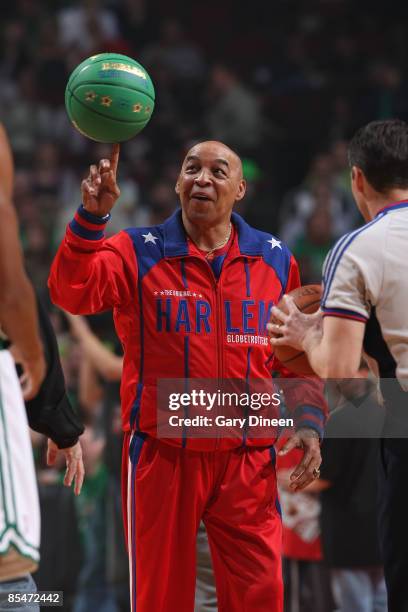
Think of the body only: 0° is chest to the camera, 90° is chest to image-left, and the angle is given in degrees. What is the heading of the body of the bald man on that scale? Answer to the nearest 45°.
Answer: approximately 0°

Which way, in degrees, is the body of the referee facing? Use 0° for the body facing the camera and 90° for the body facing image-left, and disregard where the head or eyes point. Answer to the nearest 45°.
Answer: approximately 135°

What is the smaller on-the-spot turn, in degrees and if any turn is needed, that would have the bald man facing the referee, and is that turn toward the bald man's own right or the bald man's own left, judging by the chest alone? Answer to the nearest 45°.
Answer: approximately 45° to the bald man's own left

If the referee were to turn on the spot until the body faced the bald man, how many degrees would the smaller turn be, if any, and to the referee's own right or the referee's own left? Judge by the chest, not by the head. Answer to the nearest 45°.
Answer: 0° — they already face them

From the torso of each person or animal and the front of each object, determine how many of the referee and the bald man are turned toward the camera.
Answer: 1

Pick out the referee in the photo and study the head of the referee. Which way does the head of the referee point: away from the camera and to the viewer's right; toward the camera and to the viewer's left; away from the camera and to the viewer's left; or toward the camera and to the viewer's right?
away from the camera and to the viewer's left
